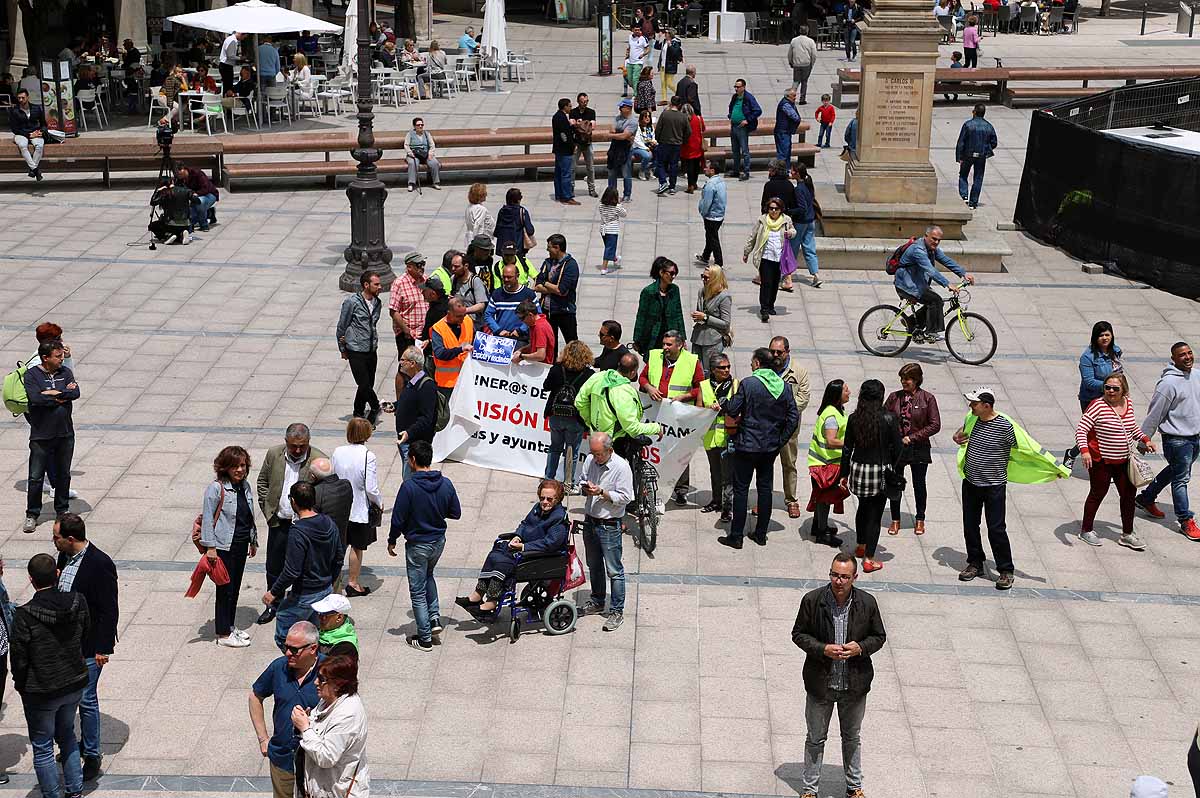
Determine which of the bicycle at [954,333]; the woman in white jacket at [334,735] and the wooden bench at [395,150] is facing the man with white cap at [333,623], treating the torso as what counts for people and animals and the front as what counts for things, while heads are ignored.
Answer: the wooden bench

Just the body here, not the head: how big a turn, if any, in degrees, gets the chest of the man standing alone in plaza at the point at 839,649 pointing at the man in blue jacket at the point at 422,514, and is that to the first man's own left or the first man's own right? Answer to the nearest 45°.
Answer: approximately 135° to the first man's own right

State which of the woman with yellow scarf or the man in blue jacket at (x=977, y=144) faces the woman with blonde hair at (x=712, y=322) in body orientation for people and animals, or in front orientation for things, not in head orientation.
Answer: the woman with yellow scarf

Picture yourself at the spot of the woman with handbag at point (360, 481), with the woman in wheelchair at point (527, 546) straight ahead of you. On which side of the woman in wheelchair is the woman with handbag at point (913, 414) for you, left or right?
left

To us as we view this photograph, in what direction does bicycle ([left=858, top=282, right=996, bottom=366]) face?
facing to the right of the viewer

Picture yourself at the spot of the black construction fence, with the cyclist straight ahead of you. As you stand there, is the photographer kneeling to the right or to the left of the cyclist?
right

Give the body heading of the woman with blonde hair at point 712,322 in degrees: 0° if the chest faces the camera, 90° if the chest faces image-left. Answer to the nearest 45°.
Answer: approximately 45°

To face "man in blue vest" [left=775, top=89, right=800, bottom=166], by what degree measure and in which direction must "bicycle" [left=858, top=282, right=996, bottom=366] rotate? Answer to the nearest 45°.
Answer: approximately 90° to its left

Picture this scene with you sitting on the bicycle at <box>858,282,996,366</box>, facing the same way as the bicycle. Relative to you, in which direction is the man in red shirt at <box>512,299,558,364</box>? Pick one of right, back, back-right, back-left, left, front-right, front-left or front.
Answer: back-right

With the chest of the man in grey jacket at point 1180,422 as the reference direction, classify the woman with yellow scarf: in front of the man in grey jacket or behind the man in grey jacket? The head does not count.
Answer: behind

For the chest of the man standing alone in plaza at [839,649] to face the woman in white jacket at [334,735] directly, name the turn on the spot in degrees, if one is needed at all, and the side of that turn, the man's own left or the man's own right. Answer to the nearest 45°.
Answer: approximately 45° to the man's own right

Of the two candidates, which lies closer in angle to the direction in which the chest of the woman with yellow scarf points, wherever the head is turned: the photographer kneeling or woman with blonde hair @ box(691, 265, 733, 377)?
the woman with blonde hair
